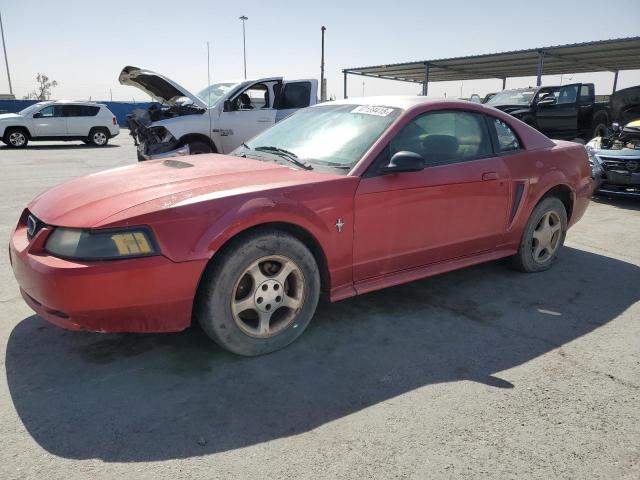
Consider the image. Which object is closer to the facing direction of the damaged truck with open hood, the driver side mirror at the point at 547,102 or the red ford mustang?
the red ford mustang

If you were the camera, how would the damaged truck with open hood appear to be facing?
facing the viewer and to the left of the viewer

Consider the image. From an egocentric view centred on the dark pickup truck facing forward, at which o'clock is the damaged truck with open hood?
The damaged truck with open hood is roughly at 12 o'clock from the dark pickup truck.

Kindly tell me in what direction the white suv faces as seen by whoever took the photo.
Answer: facing to the left of the viewer

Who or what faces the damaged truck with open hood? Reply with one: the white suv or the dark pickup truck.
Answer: the dark pickup truck

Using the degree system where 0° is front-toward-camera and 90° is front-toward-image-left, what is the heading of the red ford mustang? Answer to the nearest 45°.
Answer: approximately 45°

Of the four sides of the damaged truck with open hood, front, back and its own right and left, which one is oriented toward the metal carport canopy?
back

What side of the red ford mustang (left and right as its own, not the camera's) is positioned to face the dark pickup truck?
back

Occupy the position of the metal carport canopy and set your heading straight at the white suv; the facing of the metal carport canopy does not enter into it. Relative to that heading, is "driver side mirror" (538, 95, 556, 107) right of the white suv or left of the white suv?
left

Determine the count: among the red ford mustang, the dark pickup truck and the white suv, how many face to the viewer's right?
0

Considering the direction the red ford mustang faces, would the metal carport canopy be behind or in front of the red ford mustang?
behind

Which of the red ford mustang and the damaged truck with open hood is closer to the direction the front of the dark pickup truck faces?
the damaged truck with open hood

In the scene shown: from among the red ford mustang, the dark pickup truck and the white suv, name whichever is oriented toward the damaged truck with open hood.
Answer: the dark pickup truck

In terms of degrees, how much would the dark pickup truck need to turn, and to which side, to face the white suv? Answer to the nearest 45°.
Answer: approximately 45° to its right

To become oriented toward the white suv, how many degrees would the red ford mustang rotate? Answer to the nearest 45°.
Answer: approximately 90° to its right
